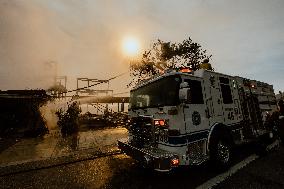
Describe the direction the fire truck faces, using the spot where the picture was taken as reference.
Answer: facing the viewer and to the left of the viewer
